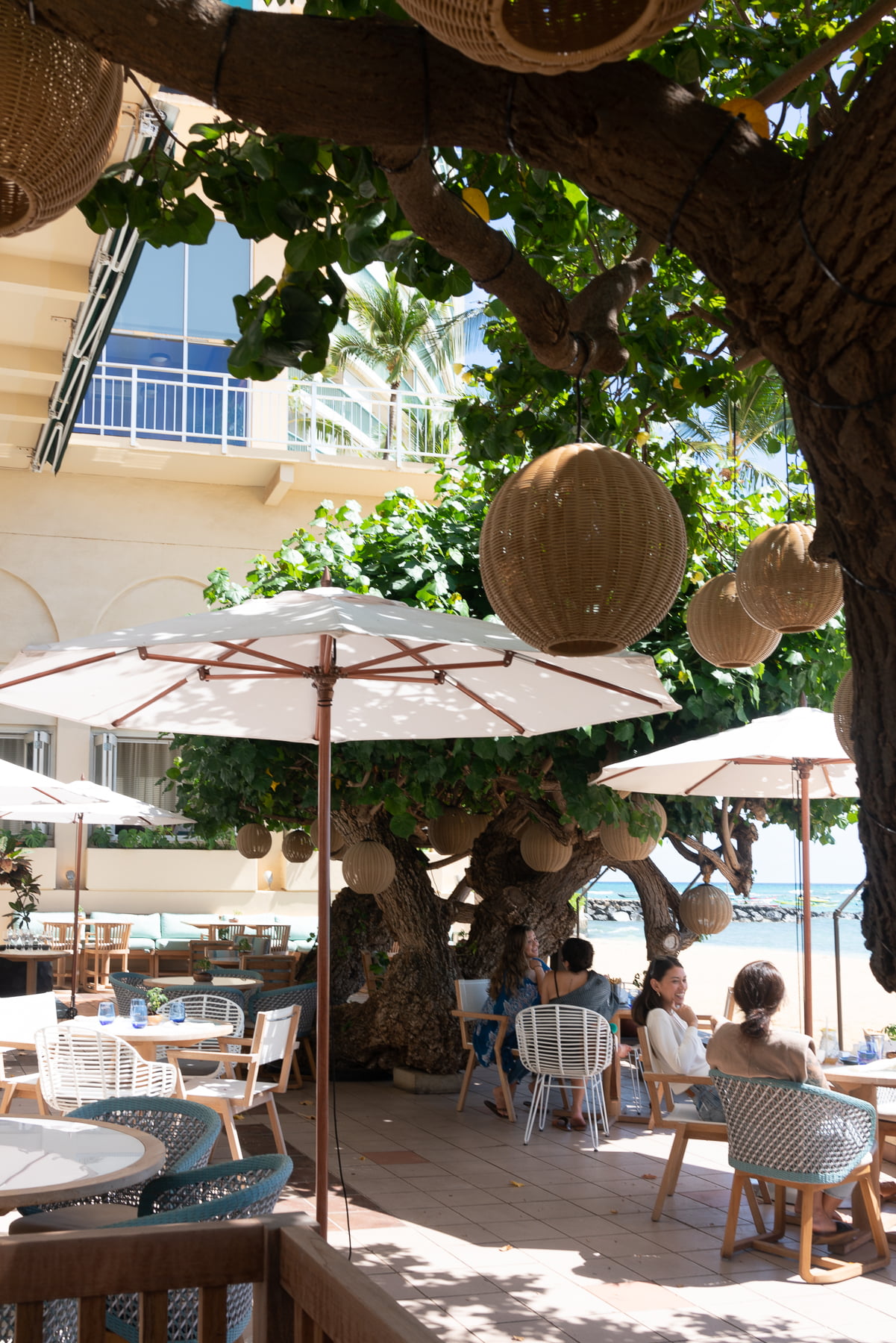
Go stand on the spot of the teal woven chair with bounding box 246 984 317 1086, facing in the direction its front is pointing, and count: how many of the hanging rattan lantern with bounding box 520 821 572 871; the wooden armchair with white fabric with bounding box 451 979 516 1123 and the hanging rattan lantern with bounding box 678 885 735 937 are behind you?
3

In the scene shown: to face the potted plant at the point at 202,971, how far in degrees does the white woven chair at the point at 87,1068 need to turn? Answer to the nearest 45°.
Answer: approximately 45° to its left

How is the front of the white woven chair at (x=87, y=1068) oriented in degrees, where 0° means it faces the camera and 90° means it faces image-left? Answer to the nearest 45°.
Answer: approximately 225°

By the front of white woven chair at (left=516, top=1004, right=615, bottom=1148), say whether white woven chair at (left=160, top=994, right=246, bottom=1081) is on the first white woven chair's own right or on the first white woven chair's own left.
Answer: on the first white woven chair's own left

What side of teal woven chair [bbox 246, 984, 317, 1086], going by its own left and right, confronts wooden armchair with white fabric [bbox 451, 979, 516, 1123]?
back

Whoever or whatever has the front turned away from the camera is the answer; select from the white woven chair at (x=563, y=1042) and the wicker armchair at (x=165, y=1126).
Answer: the white woven chair

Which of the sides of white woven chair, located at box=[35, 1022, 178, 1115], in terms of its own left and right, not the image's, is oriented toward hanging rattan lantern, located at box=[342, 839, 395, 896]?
front

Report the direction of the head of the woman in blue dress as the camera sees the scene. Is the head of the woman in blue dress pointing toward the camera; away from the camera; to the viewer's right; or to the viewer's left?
to the viewer's right

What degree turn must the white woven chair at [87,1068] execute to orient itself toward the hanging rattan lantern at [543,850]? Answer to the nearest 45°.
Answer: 0° — it already faces it

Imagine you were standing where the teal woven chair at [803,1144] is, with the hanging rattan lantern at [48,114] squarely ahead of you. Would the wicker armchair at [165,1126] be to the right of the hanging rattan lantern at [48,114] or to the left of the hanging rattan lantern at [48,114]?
right

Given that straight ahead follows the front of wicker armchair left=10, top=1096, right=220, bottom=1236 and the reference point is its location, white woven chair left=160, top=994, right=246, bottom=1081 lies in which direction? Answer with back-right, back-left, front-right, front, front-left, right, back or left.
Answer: back-right

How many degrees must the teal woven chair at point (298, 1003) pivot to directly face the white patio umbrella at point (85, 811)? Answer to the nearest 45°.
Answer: approximately 45° to its right

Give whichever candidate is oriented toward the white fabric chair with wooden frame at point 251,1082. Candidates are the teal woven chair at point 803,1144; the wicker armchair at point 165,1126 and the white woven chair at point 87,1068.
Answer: the white woven chair at point 87,1068

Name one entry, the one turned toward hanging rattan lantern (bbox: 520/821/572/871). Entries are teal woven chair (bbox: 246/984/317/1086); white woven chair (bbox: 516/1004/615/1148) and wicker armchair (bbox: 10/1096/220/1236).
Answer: the white woven chair

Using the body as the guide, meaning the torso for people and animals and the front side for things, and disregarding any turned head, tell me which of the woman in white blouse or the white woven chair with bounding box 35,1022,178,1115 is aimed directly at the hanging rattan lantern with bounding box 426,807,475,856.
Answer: the white woven chair

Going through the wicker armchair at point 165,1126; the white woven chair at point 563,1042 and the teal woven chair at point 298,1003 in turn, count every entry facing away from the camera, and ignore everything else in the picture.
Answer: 1

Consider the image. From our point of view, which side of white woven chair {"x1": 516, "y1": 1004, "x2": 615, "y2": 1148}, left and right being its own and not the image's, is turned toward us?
back

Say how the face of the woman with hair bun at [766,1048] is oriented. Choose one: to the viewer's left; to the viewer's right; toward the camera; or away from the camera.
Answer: away from the camera
